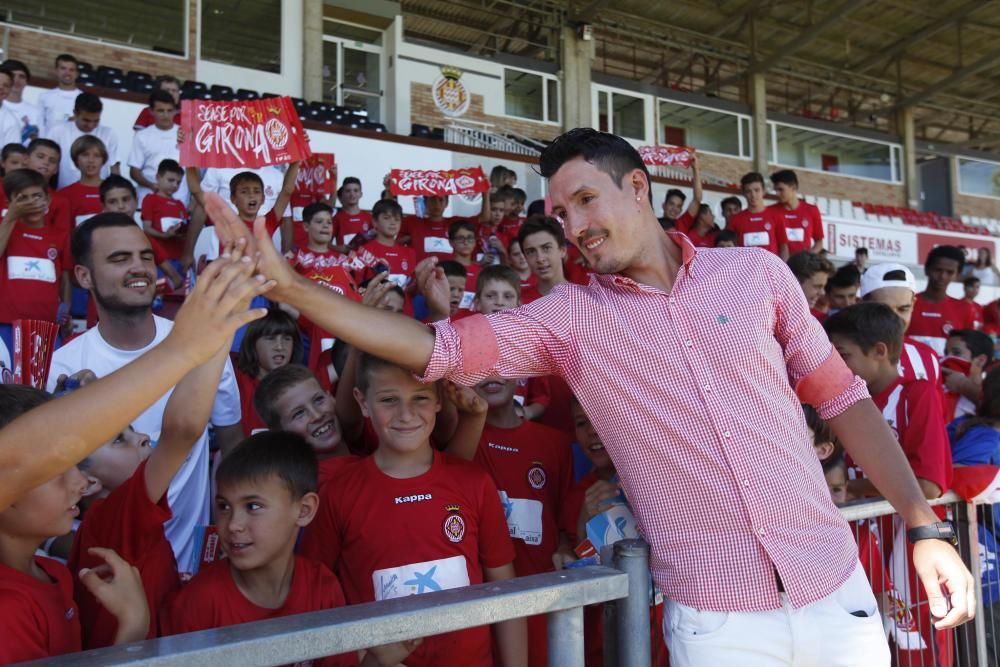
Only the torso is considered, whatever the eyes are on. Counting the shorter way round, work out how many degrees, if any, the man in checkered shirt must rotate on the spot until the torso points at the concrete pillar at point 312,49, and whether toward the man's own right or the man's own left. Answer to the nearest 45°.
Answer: approximately 135° to the man's own right

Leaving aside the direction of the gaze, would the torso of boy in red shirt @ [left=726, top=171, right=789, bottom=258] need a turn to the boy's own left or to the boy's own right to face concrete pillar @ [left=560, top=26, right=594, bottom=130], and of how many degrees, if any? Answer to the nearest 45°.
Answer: approximately 135° to the boy's own right

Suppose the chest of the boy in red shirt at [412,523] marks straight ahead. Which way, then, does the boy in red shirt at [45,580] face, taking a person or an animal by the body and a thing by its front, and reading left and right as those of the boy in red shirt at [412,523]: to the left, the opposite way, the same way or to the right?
to the left

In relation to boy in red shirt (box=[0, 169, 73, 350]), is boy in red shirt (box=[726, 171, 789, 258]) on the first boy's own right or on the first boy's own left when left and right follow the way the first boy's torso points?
on the first boy's own left

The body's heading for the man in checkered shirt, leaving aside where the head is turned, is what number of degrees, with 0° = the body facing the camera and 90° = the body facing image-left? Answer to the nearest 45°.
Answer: approximately 0°

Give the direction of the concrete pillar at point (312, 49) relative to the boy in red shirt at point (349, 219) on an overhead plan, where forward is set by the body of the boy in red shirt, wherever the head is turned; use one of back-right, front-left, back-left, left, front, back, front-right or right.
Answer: back

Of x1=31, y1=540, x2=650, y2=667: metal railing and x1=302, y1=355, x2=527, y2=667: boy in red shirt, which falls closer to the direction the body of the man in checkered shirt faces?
the metal railing

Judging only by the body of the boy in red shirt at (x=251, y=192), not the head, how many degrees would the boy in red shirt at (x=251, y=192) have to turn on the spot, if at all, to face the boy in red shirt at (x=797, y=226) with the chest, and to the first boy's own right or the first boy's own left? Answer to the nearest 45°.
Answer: approximately 90° to the first boy's own left

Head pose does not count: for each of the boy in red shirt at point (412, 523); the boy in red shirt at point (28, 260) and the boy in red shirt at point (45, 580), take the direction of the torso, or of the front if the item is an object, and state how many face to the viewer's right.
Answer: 1

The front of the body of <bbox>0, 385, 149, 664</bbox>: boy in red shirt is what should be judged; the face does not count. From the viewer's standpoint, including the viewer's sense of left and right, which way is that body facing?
facing to the right of the viewer
